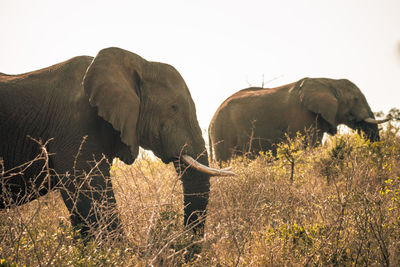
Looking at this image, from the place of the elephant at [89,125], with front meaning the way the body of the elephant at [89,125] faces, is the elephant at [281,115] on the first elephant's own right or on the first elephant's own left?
on the first elephant's own left

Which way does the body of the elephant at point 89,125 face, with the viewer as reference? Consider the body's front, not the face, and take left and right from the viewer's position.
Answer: facing to the right of the viewer

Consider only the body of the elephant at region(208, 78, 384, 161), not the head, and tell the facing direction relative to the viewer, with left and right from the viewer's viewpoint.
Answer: facing to the right of the viewer

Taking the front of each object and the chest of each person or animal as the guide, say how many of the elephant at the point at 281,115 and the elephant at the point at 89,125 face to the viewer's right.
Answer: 2

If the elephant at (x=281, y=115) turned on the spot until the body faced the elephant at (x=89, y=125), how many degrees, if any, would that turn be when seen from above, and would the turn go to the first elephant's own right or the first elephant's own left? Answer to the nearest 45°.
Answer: approximately 90° to the first elephant's own right
